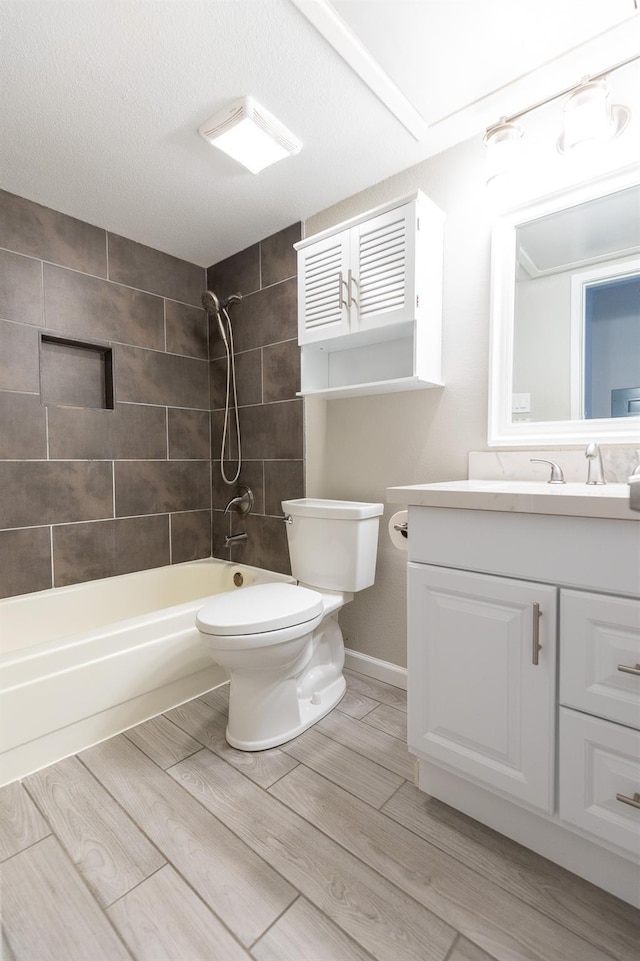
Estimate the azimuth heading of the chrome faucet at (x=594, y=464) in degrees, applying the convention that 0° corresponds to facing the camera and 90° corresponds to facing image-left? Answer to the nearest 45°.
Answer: approximately 45°

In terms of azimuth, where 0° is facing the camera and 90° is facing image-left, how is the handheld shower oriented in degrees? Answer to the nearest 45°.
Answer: approximately 45°

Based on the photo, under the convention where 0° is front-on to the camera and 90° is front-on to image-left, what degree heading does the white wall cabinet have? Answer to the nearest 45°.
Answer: approximately 45°

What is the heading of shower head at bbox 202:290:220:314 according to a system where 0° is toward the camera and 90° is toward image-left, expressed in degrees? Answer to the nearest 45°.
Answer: approximately 45°

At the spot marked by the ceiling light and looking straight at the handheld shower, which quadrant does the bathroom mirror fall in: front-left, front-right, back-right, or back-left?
back-right

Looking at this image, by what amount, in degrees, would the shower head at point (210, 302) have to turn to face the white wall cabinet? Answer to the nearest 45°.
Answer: approximately 90° to its left

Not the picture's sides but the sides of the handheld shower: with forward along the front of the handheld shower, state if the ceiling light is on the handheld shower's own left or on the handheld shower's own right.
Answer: on the handheld shower's own left

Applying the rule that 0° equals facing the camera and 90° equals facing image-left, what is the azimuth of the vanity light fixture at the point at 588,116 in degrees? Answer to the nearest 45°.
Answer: approximately 45°

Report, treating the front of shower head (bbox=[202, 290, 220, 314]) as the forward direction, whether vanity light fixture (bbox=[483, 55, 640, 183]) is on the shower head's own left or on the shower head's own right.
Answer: on the shower head's own left
